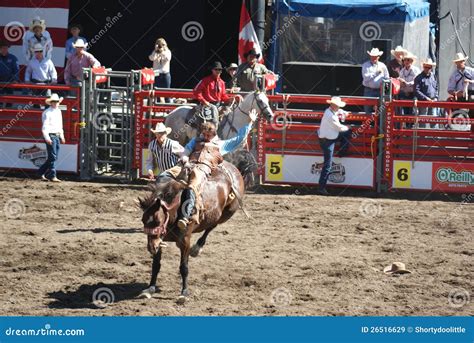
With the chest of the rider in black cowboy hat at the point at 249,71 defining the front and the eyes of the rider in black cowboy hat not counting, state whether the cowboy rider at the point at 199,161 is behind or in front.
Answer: in front

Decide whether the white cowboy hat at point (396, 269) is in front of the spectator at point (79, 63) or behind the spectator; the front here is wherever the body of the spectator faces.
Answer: in front

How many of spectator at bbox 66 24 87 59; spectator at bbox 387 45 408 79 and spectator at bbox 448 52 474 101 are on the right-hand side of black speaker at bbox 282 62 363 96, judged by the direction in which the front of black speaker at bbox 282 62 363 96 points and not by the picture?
1

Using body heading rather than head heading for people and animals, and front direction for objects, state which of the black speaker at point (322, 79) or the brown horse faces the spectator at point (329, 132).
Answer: the black speaker

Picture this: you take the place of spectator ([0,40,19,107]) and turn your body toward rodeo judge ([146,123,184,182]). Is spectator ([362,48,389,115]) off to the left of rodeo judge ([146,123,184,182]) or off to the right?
left

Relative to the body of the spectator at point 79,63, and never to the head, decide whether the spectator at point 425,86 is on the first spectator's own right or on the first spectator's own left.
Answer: on the first spectator's own left

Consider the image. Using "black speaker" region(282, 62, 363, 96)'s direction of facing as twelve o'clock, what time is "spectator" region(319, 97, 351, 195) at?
The spectator is roughly at 12 o'clock from the black speaker.

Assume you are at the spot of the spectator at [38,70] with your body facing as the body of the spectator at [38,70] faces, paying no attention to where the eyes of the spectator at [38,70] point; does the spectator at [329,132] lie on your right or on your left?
on your left

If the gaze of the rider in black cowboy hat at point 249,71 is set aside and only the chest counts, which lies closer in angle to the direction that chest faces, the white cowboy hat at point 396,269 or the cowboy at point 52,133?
the white cowboy hat

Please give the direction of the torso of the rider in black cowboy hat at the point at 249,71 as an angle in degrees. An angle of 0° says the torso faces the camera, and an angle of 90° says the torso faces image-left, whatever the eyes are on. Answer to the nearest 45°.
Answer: approximately 0°
